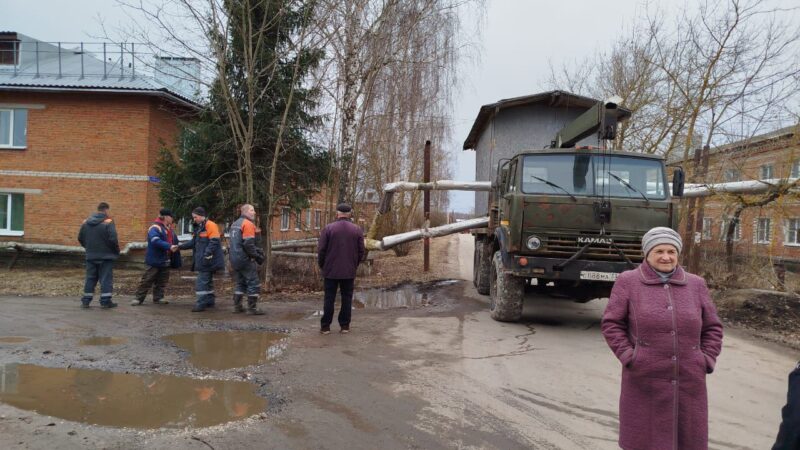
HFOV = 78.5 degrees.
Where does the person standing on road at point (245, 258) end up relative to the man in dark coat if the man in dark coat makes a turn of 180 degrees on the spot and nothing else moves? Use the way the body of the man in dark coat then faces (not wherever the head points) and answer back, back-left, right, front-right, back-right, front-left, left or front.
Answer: back-right

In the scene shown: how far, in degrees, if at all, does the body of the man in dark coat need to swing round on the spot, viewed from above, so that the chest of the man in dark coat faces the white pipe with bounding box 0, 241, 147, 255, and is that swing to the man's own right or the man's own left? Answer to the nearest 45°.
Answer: approximately 45° to the man's own left

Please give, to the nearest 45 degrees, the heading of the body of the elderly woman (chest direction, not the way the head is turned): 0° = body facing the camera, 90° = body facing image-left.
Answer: approximately 0°

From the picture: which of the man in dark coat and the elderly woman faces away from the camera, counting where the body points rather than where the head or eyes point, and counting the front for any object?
the man in dark coat

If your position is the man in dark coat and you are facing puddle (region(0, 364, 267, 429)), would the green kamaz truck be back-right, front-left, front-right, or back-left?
back-left

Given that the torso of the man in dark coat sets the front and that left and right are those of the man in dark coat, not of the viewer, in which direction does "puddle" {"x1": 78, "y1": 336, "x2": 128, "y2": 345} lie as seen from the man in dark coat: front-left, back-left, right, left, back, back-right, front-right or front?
left

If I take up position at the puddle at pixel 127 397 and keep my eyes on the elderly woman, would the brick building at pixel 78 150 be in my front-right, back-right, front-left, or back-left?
back-left

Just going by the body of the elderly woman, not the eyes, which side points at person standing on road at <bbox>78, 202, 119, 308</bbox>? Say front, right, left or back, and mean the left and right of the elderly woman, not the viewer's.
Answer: right

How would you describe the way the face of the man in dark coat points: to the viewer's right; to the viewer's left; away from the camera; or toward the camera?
away from the camera

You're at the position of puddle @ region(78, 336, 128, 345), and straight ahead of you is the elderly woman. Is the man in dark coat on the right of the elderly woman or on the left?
left

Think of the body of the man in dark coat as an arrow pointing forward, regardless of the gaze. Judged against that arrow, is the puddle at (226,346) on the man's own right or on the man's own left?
on the man's own left

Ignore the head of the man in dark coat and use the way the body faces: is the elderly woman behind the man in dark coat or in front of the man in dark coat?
behind

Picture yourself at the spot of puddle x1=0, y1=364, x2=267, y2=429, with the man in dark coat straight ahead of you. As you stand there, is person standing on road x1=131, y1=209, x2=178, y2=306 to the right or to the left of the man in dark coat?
left

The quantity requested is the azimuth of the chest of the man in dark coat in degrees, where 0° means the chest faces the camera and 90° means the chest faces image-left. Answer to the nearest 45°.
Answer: approximately 180°

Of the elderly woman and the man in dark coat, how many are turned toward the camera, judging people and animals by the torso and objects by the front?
1
